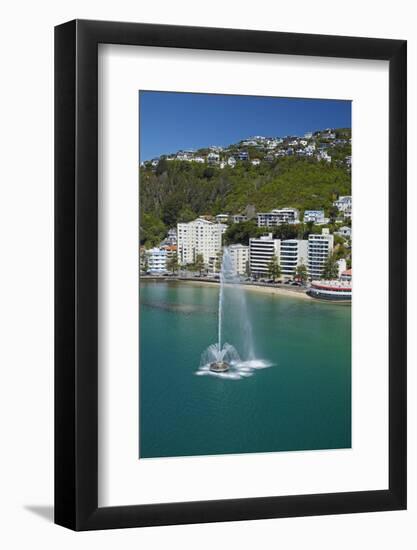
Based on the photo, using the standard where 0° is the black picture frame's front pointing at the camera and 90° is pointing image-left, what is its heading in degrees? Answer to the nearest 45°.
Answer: approximately 315°
